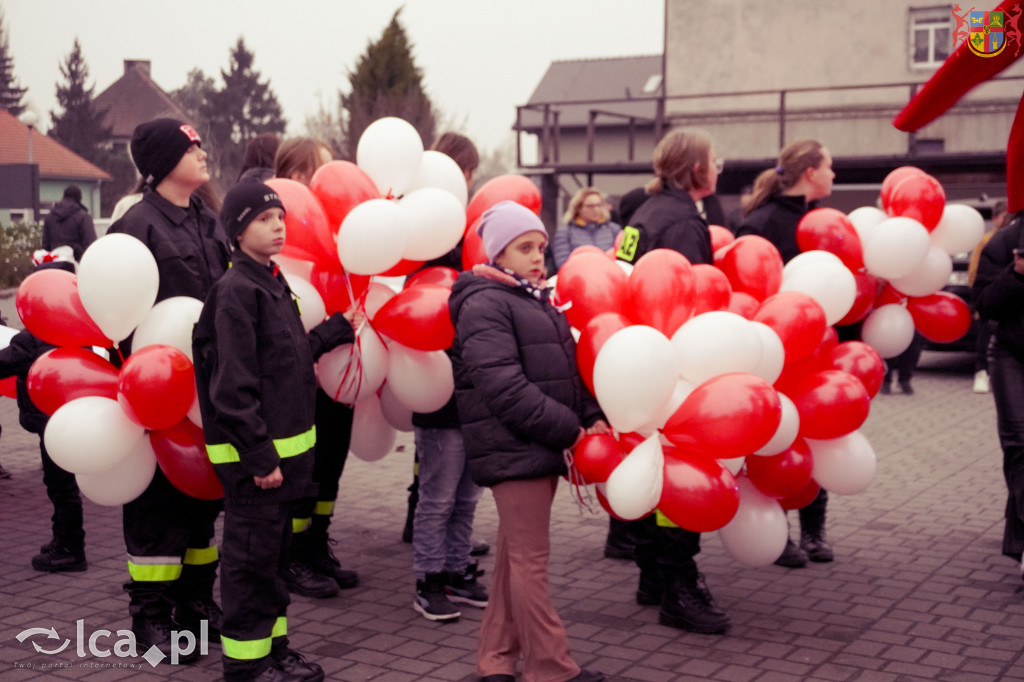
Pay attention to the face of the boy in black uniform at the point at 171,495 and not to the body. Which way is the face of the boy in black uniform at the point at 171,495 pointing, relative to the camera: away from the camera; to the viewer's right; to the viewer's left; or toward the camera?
to the viewer's right

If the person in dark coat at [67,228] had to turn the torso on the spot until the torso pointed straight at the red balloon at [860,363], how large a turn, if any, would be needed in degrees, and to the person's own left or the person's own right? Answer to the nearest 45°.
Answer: approximately 180°

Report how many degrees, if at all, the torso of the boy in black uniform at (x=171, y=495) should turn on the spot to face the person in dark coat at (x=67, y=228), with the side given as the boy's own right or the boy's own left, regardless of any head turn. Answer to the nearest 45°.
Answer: approximately 135° to the boy's own left

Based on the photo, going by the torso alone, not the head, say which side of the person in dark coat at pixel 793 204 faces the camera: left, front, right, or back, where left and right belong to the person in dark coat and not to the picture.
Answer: right

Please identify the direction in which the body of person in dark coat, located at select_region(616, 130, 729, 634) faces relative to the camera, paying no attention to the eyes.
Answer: to the viewer's right

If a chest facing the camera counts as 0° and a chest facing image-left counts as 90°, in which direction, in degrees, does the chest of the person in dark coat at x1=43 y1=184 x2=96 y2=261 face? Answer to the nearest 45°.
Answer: approximately 180°

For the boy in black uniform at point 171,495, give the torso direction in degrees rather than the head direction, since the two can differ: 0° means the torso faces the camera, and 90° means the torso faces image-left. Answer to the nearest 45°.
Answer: approximately 315°

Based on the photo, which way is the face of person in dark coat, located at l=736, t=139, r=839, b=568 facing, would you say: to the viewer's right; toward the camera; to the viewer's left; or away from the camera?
to the viewer's right

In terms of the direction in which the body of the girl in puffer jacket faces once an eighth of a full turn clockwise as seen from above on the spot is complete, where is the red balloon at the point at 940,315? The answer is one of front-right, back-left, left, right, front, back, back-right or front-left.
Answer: left
